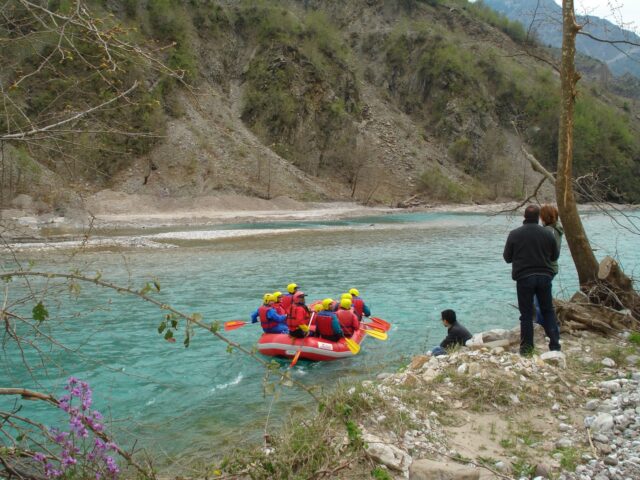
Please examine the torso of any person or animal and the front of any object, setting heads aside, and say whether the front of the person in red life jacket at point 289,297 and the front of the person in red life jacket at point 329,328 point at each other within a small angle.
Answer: no

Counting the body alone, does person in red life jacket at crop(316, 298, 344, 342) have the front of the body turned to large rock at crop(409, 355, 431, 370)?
no

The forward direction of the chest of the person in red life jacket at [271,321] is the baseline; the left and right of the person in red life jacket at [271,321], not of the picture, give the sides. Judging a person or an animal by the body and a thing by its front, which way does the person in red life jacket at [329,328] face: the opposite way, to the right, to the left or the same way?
the same way

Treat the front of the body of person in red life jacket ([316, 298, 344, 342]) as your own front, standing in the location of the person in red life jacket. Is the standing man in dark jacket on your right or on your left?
on your right

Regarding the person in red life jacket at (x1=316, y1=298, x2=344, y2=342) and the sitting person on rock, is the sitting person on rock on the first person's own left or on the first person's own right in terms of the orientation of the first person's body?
on the first person's own right

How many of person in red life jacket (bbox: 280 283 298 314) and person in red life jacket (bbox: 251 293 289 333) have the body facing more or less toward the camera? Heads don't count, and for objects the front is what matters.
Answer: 0

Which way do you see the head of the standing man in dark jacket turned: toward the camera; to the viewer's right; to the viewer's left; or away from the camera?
away from the camera

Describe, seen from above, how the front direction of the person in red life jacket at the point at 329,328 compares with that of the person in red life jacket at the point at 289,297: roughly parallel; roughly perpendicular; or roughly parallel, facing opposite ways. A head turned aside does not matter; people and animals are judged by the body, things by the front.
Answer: roughly parallel

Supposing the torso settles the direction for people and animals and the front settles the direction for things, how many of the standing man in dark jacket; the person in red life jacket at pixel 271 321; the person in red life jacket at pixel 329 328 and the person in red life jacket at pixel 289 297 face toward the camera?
0

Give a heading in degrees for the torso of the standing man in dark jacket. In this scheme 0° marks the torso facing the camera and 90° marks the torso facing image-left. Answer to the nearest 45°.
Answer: approximately 180°
